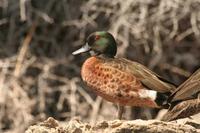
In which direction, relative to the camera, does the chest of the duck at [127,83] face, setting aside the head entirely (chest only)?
to the viewer's left
